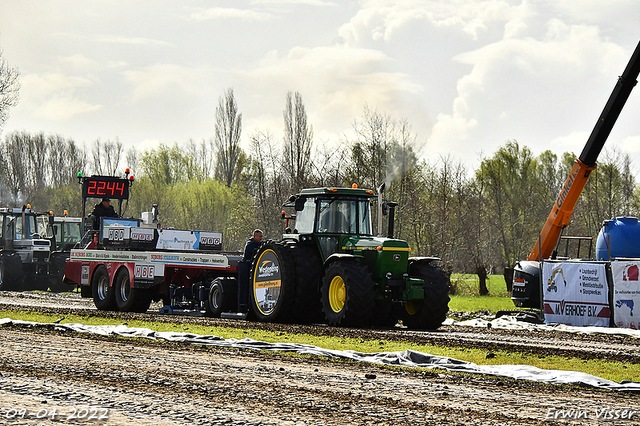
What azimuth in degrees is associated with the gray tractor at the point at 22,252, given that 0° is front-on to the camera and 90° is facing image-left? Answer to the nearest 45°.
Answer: approximately 315°

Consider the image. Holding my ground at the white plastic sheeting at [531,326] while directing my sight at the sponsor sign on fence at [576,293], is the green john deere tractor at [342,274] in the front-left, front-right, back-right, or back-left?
back-left

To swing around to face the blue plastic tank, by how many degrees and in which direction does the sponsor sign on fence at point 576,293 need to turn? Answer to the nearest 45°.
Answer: approximately 135° to its left

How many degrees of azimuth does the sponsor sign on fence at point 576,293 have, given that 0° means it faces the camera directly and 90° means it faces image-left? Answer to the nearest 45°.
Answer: approximately 0°

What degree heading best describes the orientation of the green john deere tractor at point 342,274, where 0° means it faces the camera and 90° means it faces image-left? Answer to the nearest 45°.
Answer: approximately 315°

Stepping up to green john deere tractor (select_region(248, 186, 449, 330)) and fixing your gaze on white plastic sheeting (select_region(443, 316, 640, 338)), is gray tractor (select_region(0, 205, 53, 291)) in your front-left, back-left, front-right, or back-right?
back-left

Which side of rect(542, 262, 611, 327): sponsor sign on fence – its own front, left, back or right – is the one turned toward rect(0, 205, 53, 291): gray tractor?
right

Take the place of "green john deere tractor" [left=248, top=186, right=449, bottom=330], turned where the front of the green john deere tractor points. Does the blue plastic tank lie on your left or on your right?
on your left

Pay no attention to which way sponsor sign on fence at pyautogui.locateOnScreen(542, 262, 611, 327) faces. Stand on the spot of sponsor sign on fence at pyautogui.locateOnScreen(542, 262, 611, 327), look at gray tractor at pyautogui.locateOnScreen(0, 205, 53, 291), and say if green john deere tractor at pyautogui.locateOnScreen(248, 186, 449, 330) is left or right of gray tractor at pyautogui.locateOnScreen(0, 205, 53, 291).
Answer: left
